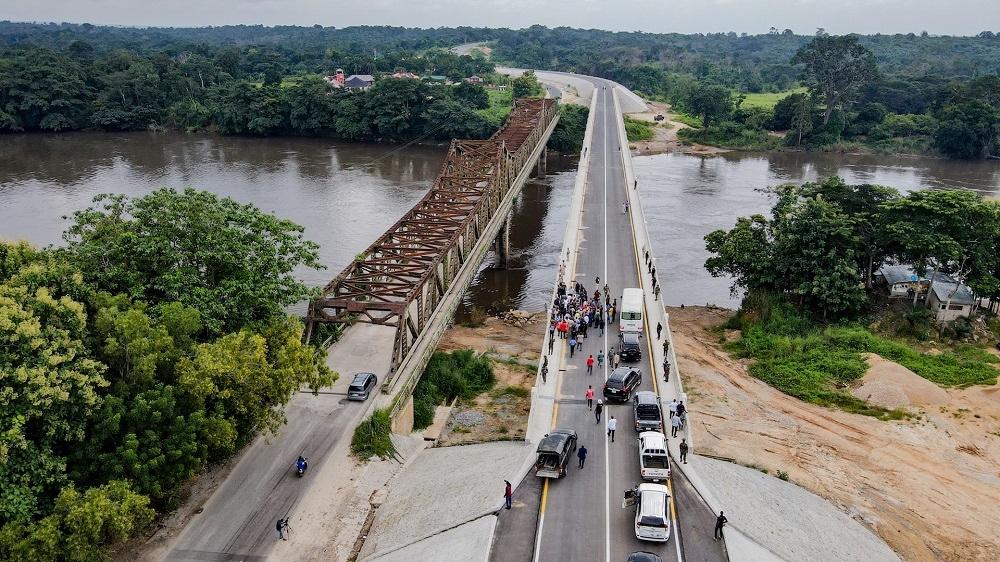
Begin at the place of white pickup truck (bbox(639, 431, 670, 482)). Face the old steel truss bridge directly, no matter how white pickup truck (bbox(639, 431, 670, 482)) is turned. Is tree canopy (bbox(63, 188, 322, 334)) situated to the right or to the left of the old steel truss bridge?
left

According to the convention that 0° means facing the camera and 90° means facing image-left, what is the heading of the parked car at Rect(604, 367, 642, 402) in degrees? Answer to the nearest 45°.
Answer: approximately 225°

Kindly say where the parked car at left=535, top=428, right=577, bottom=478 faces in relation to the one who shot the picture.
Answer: facing away from the viewer

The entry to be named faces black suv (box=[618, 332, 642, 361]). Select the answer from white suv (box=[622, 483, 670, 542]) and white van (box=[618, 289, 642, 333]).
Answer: white suv (box=[622, 483, 670, 542])

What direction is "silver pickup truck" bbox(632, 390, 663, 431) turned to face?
away from the camera

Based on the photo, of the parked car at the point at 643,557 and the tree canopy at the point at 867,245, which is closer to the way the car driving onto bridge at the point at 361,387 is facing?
the tree canopy

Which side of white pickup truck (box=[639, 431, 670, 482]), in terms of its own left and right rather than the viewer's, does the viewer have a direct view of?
back

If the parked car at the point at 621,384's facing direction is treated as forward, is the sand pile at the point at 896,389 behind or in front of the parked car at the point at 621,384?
in front

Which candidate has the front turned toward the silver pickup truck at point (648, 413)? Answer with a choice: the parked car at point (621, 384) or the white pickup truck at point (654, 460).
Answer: the white pickup truck

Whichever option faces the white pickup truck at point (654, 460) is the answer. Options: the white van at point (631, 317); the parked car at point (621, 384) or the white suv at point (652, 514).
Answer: the white suv at point (652, 514)

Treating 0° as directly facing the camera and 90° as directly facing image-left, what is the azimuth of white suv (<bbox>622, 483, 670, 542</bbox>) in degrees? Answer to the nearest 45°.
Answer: approximately 180°

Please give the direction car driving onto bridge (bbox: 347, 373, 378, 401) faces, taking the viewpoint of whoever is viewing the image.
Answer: facing away from the viewer and to the right of the viewer

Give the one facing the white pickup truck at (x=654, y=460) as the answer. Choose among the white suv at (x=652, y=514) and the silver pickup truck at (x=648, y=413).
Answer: the white suv at (x=652, y=514)
